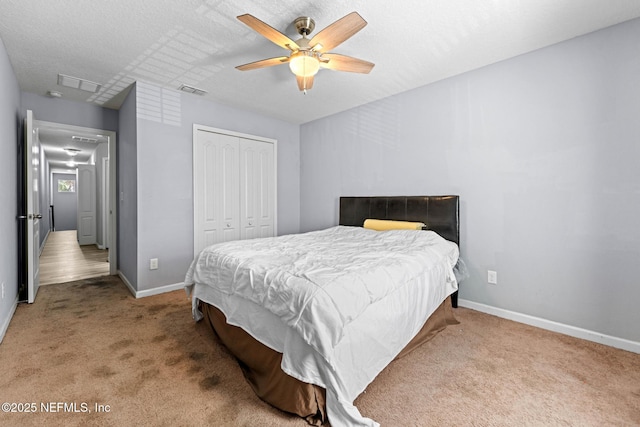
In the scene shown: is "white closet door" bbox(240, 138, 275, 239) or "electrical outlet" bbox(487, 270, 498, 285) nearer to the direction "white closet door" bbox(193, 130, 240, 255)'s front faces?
the electrical outlet

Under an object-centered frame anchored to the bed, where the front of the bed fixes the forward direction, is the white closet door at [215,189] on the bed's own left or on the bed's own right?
on the bed's own right

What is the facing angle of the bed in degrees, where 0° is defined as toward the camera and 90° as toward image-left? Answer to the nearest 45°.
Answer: approximately 45°

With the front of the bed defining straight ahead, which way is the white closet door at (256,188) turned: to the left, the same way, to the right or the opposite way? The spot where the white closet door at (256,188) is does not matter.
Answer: to the left

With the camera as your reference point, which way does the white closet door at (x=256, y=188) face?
facing the viewer and to the right of the viewer

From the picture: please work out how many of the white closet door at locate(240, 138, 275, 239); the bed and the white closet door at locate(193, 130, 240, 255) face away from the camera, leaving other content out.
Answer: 0

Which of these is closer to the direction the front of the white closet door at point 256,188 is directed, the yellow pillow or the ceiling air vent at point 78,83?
the yellow pillow

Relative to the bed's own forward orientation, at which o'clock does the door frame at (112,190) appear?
The door frame is roughly at 3 o'clock from the bed.

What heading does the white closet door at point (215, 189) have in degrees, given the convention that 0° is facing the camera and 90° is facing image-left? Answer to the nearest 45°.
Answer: approximately 315°

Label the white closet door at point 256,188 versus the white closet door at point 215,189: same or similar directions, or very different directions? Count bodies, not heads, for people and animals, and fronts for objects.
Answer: same or similar directions

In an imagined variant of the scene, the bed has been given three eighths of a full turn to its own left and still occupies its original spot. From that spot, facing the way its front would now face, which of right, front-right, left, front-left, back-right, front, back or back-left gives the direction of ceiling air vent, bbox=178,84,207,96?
back-left

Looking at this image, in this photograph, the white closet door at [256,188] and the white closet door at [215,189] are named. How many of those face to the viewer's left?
0

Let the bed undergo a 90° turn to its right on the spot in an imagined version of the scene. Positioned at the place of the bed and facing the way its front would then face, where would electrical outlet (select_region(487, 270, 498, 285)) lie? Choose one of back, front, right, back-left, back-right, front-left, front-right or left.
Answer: right

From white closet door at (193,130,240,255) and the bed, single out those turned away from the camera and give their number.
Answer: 0

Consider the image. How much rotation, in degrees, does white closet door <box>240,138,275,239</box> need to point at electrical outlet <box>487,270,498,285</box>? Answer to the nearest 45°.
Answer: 0° — it already faces it

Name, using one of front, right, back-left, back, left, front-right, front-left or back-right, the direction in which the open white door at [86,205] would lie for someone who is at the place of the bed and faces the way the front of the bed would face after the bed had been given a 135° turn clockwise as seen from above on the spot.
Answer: front-left
